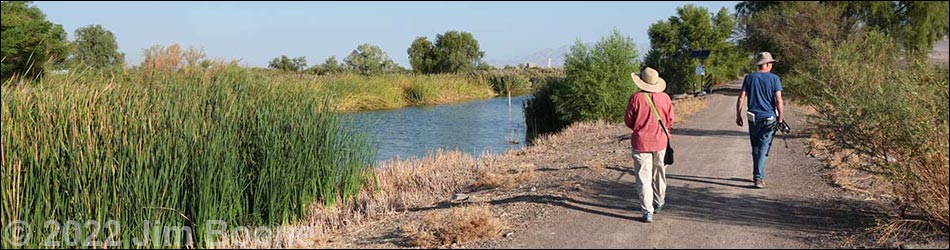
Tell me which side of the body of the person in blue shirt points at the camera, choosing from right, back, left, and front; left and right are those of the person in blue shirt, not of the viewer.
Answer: back

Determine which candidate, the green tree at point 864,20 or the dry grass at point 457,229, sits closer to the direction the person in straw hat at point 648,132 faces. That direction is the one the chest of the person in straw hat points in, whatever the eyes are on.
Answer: the green tree

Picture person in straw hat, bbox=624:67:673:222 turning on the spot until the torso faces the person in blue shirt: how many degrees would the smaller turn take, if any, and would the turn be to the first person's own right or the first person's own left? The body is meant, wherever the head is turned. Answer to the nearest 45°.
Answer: approximately 45° to the first person's own right

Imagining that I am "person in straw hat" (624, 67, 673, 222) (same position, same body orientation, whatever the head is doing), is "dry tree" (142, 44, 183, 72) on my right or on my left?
on my left

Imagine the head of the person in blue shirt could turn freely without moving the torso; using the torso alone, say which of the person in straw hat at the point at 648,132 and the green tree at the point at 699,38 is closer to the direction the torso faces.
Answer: the green tree

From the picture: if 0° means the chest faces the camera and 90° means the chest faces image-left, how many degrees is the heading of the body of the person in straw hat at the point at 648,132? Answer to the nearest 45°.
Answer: approximately 180°

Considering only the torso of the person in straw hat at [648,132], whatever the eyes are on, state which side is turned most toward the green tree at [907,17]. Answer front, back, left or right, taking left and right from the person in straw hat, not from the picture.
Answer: front

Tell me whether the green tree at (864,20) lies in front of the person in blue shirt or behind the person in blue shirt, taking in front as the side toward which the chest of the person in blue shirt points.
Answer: in front

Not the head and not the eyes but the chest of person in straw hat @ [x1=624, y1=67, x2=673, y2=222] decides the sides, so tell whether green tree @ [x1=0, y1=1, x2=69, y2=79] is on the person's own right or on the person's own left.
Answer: on the person's own left

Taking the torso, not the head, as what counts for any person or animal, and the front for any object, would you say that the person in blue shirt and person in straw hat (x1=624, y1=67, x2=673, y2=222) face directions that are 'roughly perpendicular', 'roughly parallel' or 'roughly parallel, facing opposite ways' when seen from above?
roughly parallel

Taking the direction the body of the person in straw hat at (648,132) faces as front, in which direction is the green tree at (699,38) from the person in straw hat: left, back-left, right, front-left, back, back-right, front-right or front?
front

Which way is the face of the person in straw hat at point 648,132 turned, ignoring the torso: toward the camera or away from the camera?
away from the camera

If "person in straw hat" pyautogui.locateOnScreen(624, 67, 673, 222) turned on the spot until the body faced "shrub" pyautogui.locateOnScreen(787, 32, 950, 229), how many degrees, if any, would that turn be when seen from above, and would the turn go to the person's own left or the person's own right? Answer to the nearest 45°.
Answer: approximately 90° to the person's own right

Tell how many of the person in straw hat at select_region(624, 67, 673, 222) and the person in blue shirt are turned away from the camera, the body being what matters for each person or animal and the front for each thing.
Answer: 2

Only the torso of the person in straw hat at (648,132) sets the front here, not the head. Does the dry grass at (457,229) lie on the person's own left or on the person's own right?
on the person's own left

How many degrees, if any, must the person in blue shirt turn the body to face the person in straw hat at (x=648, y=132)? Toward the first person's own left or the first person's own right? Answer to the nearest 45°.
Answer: approximately 135° to the first person's own left
